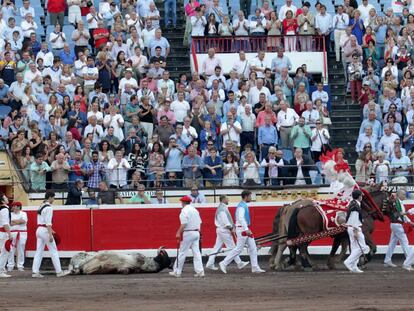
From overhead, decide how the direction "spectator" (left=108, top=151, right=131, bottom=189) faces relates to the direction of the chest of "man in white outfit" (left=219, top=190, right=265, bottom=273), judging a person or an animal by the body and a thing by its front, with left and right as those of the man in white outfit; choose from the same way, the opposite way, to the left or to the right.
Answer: to the right

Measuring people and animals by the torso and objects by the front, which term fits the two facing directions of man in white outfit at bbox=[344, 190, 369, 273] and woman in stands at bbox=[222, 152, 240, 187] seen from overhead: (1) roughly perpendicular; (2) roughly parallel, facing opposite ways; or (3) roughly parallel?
roughly perpendicular

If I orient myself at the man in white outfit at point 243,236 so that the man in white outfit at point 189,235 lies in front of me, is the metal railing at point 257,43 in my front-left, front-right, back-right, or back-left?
back-right

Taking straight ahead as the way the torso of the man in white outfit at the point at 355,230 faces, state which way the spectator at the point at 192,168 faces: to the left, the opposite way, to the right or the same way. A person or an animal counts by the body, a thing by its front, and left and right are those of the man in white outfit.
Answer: to the right

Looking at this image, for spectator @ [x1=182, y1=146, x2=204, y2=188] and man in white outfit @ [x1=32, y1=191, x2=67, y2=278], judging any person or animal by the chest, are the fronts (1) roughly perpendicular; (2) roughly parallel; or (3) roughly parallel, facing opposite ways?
roughly perpendicular

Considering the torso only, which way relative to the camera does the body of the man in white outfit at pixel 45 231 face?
to the viewer's right

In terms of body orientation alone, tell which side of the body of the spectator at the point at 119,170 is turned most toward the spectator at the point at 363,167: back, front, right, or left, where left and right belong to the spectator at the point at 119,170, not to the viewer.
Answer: left

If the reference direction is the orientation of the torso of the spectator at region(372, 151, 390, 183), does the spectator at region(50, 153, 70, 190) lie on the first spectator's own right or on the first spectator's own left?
on the first spectator's own right

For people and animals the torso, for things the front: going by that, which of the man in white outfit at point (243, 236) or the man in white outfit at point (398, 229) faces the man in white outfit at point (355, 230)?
the man in white outfit at point (243, 236)
